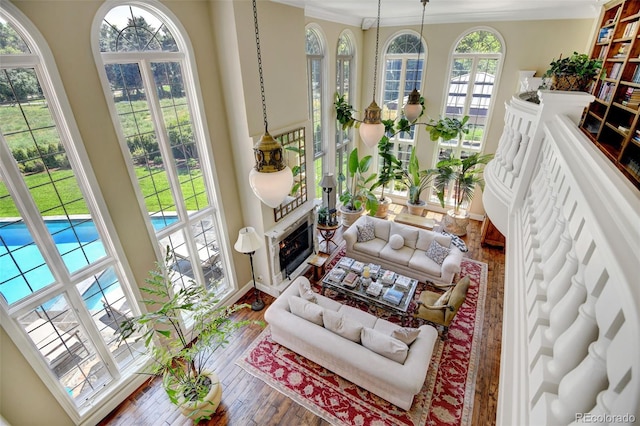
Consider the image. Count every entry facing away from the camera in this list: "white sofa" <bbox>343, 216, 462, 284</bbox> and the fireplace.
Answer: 0

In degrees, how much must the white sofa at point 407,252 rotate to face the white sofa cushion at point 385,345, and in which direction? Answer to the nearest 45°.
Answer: approximately 45° to its left

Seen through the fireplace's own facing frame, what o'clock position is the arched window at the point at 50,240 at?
The arched window is roughly at 3 o'clock from the fireplace.

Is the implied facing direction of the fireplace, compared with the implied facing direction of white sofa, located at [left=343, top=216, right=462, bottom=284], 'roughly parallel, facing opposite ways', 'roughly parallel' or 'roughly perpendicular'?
roughly perpendicular

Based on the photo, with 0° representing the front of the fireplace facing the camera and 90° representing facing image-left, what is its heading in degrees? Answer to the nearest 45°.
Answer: approximately 315°

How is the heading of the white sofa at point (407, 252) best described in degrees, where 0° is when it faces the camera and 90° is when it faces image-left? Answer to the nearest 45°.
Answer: approximately 45°

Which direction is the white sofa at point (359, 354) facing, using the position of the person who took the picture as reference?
facing away from the viewer and to the right of the viewer

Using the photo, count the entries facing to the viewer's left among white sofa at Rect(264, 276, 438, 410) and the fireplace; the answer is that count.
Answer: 0

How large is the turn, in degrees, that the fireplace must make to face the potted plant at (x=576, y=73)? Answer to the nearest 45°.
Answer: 0° — it already faces it

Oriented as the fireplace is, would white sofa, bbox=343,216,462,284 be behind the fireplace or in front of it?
in front

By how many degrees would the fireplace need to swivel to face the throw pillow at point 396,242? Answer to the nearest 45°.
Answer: approximately 45° to its left
